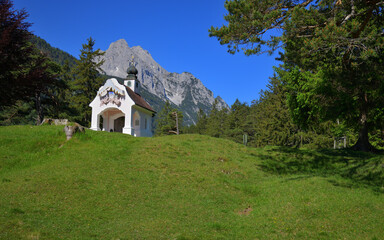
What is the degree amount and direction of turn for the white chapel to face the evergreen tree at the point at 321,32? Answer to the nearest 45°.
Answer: approximately 45° to its left

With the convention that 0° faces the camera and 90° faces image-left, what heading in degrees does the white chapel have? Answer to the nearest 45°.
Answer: approximately 45°

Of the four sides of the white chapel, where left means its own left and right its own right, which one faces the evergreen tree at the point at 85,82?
right
